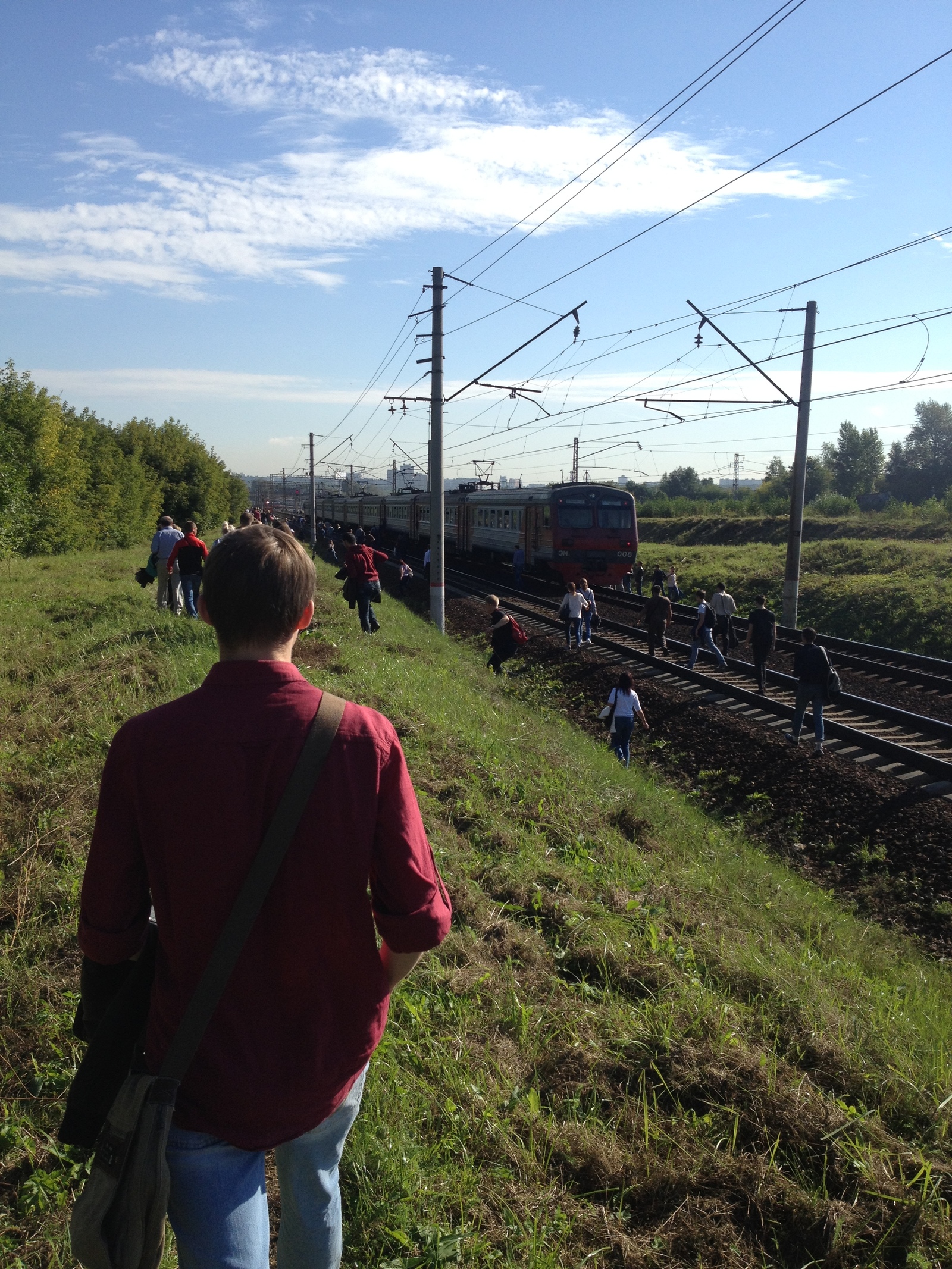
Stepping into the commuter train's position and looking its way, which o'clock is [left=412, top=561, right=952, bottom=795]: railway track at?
The railway track is roughly at 1 o'clock from the commuter train.

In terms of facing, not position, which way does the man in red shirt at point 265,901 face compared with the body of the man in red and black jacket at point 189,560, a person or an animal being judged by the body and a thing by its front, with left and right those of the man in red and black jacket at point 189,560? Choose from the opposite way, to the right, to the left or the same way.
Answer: the same way

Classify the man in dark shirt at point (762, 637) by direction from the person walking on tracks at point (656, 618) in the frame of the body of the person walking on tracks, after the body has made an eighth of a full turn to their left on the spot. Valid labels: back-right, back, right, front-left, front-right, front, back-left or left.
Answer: back

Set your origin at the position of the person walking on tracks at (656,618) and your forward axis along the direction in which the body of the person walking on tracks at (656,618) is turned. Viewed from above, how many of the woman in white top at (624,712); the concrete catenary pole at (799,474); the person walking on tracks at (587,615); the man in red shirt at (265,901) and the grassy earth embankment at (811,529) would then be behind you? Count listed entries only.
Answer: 2

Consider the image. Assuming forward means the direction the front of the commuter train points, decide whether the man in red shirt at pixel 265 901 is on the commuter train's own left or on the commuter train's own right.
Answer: on the commuter train's own right

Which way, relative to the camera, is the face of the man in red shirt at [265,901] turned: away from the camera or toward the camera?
away from the camera

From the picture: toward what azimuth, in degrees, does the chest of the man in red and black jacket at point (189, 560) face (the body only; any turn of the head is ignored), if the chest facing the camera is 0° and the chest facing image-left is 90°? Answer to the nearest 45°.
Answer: approximately 180°

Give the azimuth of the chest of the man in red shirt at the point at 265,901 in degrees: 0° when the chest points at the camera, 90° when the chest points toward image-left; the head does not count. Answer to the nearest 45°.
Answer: approximately 180°

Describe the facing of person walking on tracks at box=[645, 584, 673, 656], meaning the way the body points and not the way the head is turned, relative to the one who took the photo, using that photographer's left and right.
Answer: facing away from the viewer

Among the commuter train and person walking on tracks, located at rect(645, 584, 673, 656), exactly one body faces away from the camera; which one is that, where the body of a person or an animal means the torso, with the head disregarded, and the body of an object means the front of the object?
the person walking on tracks

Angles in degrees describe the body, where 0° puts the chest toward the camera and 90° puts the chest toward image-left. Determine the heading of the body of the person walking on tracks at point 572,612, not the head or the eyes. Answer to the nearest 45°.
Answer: approximately 180°

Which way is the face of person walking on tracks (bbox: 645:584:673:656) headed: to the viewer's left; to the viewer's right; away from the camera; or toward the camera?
away from the camera

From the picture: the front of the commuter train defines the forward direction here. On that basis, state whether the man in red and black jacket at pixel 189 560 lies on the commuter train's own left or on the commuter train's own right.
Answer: on the commuter train's own right

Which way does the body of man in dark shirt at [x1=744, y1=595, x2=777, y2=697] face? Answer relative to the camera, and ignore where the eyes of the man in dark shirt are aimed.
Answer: away from the camera

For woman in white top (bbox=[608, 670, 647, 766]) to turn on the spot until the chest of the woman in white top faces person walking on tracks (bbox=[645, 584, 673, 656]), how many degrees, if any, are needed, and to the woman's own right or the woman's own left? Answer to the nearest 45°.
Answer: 0° — they already face them

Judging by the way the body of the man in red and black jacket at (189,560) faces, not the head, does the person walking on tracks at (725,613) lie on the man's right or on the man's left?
on the man's right

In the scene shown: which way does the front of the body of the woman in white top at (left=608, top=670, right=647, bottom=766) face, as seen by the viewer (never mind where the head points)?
away from the camera
